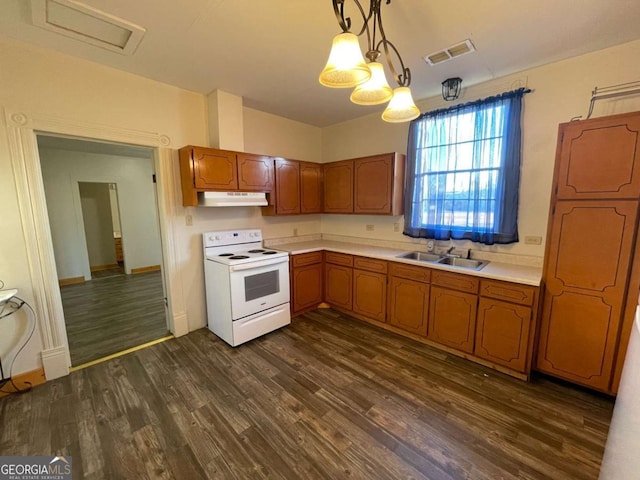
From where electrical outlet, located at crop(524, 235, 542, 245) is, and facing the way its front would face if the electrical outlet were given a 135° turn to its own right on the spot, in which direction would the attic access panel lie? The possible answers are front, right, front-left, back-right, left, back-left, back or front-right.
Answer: left

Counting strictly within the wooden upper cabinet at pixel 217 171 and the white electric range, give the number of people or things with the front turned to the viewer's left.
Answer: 0

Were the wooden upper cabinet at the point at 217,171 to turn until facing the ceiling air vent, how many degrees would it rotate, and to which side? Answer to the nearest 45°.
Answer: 0° — it already faces it

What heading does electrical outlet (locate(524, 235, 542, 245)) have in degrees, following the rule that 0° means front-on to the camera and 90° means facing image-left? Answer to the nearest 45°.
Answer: approximately 0°

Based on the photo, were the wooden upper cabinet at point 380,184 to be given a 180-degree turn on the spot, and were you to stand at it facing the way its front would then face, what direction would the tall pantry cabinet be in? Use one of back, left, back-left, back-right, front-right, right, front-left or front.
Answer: right

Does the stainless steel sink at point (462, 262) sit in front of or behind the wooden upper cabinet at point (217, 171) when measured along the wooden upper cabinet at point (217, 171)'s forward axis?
in front

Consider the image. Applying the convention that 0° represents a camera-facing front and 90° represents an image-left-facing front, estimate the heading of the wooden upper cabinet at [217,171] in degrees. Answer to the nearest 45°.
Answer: approximately 315°

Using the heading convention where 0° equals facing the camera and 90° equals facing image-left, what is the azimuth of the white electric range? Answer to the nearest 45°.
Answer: approximately 315°

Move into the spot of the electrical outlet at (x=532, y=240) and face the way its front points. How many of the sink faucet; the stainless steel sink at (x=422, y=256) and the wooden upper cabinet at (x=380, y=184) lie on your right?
3

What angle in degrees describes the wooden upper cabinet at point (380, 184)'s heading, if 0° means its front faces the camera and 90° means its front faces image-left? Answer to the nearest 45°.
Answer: approximately 45°

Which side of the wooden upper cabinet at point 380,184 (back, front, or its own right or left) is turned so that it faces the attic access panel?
front
